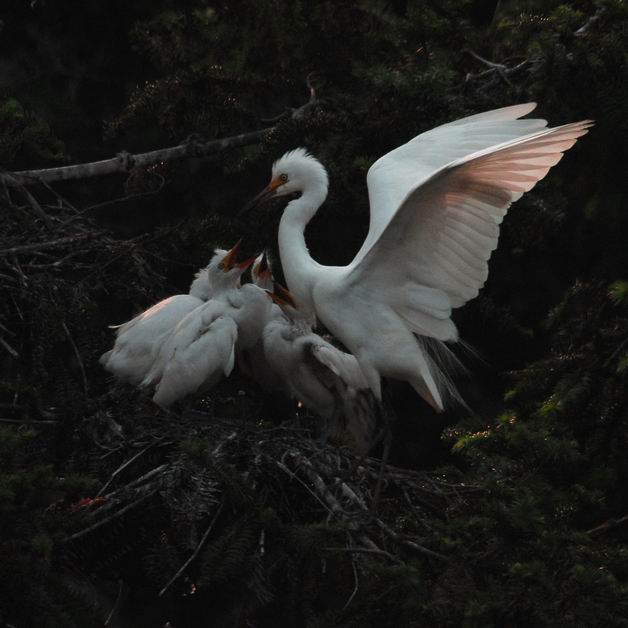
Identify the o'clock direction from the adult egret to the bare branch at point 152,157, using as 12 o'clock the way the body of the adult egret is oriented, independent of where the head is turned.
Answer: The bare branch is roughly at 1 o'clock from the adult egret.

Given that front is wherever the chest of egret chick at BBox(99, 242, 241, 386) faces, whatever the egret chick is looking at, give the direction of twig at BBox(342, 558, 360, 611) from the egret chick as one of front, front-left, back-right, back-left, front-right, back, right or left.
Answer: right

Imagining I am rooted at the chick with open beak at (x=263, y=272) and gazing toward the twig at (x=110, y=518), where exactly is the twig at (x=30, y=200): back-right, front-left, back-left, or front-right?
front-right

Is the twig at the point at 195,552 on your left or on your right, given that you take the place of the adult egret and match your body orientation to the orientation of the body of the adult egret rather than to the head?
on your left

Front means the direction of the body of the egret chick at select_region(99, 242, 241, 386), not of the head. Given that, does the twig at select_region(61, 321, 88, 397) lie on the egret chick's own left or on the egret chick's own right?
on the egret chick's own left

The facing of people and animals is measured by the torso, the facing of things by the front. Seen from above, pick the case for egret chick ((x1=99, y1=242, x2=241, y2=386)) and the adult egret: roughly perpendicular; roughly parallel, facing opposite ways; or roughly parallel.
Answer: roughly parallel, facing opposite ways

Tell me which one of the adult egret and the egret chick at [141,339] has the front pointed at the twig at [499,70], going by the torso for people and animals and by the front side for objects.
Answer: the egret chick

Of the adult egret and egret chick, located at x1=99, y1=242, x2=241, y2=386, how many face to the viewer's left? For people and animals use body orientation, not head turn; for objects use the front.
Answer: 1

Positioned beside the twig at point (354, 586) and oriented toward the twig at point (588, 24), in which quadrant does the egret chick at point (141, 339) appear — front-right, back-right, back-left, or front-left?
front-left

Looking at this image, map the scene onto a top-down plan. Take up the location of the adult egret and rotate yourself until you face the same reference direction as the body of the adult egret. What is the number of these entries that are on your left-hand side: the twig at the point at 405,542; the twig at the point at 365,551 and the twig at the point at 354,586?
3

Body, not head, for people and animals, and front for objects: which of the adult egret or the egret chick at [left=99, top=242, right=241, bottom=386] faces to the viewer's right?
the egret chick

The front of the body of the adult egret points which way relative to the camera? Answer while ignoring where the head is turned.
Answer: to the viewer's left

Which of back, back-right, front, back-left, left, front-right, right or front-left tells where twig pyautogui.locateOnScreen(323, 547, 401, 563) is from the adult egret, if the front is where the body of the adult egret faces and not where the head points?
left

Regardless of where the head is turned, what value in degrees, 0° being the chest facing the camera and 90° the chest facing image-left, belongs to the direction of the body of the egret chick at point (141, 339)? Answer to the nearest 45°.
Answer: approximately 270°
